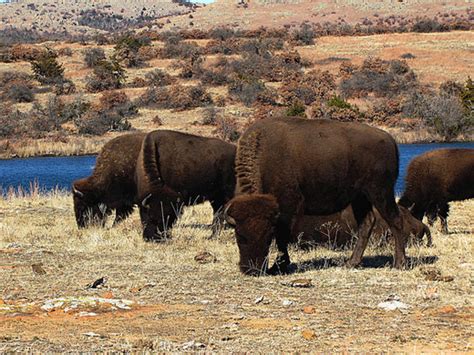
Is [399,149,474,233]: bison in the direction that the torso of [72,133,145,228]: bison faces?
no

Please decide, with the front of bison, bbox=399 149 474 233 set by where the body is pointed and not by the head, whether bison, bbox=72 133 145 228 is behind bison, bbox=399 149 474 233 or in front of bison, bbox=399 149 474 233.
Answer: in front

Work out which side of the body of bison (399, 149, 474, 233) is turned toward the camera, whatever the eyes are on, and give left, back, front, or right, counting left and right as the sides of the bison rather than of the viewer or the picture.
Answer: left

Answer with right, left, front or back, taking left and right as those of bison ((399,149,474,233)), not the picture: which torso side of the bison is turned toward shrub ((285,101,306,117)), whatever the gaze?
right

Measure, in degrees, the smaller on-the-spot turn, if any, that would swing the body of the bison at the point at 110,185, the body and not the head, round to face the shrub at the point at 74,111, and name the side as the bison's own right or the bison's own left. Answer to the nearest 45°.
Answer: approximately 90° to the bison's own right

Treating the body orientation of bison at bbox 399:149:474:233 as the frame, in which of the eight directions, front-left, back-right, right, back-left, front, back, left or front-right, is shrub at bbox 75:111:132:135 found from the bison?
front-right

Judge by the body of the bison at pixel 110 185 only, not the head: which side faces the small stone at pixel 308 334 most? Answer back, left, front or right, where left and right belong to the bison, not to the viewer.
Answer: left

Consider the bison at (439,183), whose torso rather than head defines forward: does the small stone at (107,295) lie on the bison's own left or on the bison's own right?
on the bison's own left

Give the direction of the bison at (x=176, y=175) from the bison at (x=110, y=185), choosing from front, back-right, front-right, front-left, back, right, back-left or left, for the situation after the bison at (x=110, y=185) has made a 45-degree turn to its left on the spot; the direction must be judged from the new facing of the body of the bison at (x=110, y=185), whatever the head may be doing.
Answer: left

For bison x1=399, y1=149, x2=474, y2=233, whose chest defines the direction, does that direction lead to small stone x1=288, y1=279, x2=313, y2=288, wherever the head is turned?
no

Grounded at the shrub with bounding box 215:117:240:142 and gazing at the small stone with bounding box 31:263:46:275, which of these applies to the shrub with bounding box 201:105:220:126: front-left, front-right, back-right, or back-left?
back-right

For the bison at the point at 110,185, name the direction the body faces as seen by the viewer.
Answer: to the viewer's left

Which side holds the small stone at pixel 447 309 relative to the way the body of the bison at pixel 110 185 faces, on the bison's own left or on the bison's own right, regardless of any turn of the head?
on the bison's own left

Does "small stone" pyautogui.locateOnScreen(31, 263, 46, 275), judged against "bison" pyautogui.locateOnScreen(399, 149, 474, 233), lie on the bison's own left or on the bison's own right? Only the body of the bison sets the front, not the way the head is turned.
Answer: on the bison's own left

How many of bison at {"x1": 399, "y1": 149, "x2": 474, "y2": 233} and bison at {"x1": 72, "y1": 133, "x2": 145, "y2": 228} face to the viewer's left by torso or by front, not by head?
2
